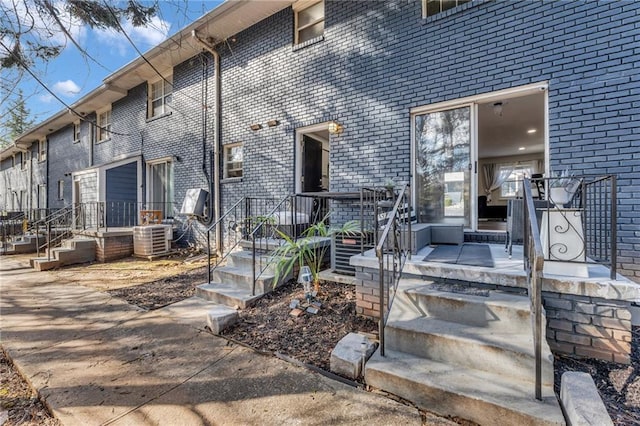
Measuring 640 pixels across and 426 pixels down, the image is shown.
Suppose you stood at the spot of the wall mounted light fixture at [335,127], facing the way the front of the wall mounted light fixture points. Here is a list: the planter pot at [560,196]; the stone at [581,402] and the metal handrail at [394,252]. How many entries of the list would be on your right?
0

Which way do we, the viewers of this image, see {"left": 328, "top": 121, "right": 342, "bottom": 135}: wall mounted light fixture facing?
facing the viewer and to the left of the viewer

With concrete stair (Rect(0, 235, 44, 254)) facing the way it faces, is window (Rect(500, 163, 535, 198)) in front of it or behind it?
behind

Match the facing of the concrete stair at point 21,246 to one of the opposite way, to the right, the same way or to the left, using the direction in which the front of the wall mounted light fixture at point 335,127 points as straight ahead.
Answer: the same way

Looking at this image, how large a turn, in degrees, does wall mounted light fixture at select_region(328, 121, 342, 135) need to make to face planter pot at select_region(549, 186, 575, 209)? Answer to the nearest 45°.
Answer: approximately 90° to its left

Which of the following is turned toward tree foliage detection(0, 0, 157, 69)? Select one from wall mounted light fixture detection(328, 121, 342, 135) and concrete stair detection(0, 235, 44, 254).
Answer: the wall mounted light fixture

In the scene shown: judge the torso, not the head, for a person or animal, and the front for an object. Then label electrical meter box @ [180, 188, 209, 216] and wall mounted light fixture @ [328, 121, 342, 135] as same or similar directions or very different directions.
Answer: same or similar directions

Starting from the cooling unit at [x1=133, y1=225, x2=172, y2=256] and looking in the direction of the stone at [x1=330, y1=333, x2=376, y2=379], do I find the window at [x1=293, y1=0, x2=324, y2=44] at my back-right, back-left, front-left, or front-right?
front-left

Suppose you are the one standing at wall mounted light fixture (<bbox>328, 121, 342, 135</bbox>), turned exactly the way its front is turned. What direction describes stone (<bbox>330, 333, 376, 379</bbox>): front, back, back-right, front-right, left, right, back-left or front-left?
front-left

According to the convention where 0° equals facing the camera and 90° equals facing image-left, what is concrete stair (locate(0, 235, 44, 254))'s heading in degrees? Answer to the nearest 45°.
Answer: approximately 90°

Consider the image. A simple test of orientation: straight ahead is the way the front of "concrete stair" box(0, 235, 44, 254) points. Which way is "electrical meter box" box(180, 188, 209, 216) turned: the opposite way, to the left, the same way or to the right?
the same way
